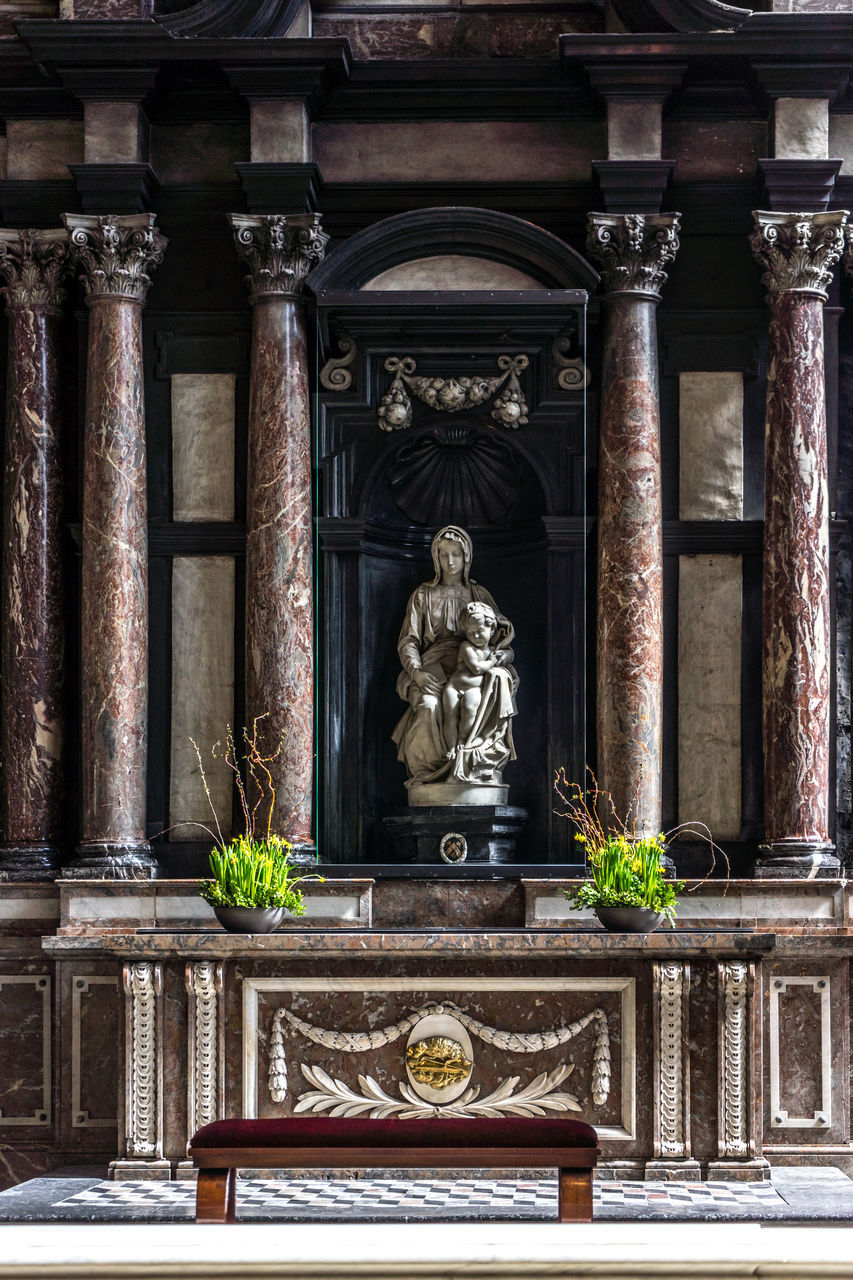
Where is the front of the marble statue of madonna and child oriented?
toward the camera

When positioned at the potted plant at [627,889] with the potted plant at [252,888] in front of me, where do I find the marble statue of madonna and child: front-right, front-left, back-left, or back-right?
front-right

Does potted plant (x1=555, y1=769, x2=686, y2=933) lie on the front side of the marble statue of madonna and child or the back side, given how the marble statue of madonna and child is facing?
on the front side

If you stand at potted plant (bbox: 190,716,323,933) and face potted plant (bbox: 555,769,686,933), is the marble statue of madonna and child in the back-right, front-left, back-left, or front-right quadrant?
front-left

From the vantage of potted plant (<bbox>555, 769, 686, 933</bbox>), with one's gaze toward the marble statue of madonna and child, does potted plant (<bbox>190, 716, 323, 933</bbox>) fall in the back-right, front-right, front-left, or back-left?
front-left

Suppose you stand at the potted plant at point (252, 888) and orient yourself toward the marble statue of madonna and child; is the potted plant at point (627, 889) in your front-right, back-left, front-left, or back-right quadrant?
front-right

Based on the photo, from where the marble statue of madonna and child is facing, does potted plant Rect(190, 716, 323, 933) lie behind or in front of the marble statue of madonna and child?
in front
